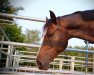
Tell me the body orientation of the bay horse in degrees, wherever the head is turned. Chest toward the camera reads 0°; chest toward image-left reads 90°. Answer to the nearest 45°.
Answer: approximately 90°
